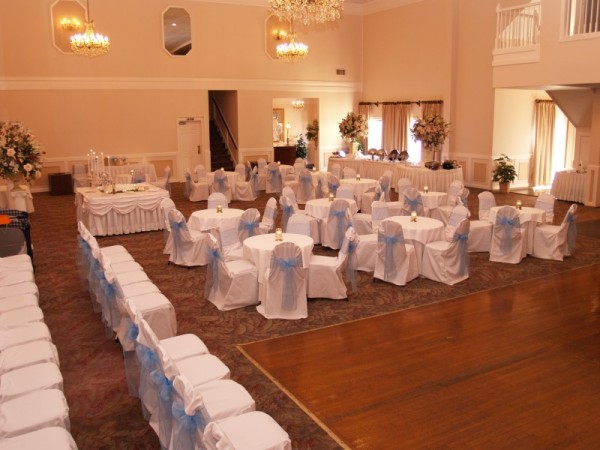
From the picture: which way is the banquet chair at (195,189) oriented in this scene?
to the viewer's right

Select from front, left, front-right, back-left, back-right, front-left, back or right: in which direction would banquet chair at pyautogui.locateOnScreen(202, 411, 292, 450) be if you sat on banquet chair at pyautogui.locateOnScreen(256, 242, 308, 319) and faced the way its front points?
back

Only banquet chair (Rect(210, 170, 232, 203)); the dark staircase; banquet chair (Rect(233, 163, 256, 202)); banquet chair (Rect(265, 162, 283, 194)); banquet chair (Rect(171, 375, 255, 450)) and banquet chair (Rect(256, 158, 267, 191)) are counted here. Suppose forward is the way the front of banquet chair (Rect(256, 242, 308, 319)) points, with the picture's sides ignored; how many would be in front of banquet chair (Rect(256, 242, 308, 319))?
5

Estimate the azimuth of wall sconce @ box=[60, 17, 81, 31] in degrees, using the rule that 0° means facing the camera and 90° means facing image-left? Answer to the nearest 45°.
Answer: approximately 0°

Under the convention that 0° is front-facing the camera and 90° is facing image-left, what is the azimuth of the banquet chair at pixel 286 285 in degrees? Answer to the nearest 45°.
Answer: approximately 180°

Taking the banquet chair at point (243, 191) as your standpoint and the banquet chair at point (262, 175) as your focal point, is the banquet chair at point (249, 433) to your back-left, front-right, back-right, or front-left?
back-right

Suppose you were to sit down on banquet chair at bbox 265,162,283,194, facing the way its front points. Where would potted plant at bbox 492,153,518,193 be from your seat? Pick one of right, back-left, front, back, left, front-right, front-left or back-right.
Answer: right

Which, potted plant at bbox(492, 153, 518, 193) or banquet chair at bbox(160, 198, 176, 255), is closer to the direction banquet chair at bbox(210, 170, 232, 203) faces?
the potted plant
